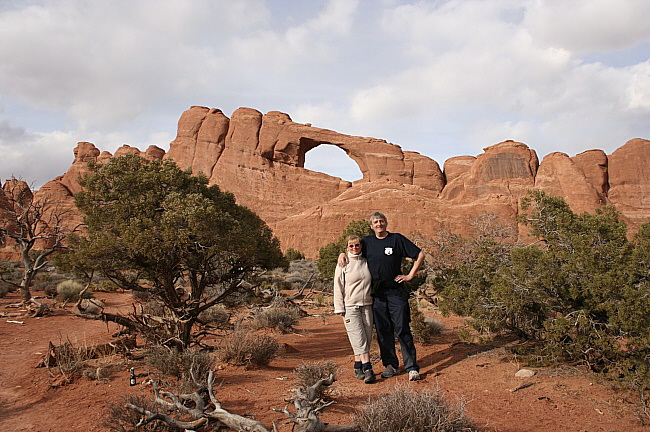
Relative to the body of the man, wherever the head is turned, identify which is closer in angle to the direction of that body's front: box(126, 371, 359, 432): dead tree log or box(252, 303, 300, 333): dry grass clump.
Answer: the dead tree log

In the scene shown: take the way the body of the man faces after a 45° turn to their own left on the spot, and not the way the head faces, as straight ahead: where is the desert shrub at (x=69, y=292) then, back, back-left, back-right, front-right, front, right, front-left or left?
back

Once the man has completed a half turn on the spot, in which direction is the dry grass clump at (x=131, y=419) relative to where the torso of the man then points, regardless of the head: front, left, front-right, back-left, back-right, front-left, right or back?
back-left

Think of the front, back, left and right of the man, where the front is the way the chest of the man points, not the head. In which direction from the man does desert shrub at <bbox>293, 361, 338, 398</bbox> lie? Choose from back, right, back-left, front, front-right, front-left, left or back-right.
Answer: front-right

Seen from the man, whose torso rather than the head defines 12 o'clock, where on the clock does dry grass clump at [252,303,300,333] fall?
The dry grass clump is roughly at 5 o'clock from the man.

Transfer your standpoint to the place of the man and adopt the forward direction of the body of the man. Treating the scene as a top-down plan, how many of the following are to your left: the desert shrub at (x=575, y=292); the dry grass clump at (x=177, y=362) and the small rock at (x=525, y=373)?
2

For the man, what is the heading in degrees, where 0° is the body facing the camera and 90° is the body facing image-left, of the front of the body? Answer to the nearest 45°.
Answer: approximately 0°

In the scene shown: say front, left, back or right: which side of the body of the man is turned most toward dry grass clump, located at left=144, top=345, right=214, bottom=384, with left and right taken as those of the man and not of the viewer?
right

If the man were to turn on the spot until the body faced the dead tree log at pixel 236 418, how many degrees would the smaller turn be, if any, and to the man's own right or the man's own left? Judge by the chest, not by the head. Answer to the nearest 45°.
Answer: approximately 45° to the man's own right

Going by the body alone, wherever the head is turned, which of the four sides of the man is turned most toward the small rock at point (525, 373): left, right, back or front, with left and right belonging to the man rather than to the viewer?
left

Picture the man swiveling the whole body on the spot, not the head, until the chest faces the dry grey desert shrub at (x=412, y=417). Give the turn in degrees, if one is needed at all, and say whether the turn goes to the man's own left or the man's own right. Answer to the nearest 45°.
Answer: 0° — they already face it
